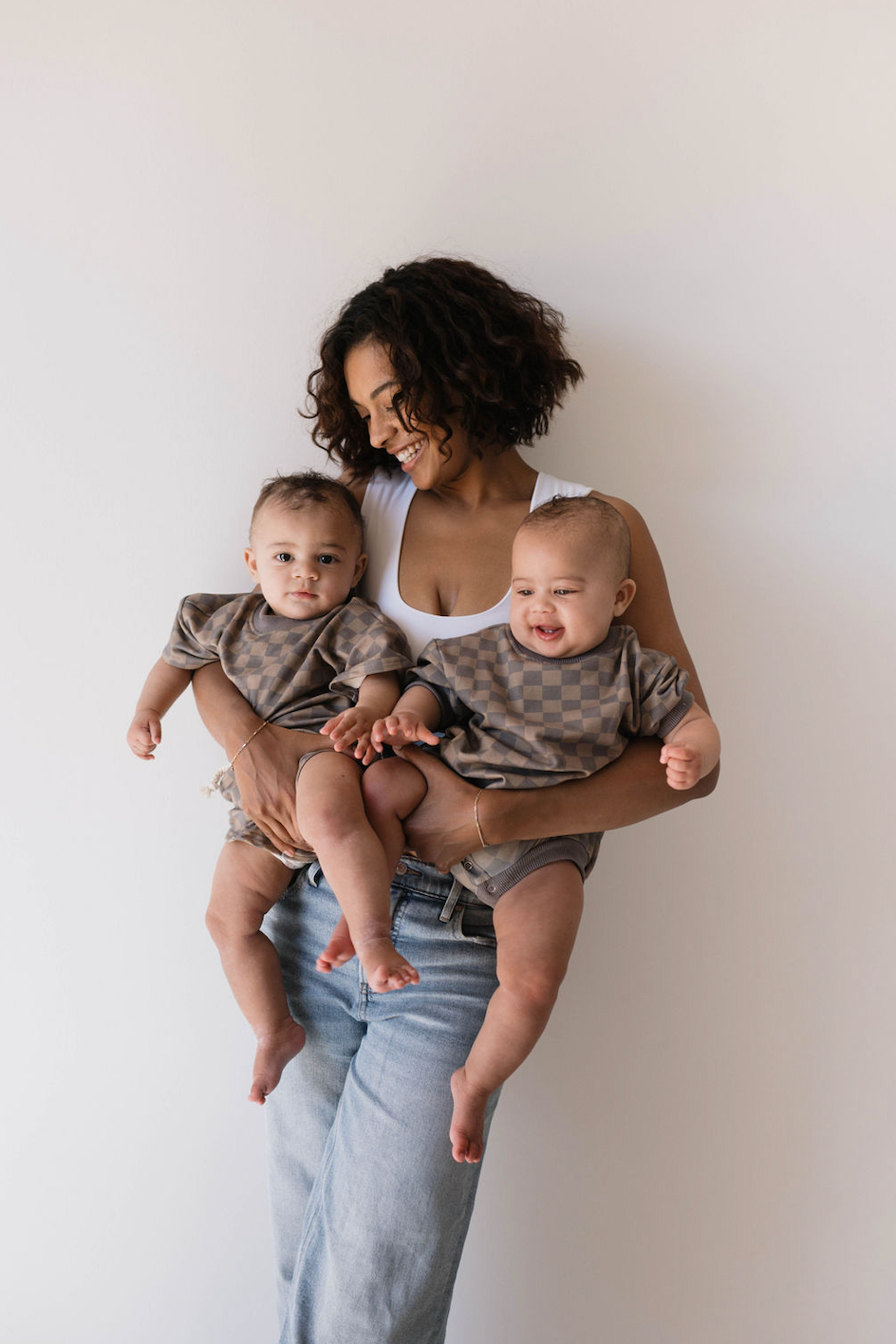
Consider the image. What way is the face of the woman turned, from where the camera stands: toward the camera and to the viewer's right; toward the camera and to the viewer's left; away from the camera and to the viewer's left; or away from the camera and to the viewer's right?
toward the camera and to the viewer's left

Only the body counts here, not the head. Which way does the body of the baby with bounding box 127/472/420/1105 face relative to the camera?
toward the camera

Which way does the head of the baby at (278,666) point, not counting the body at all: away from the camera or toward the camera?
toward the camera
